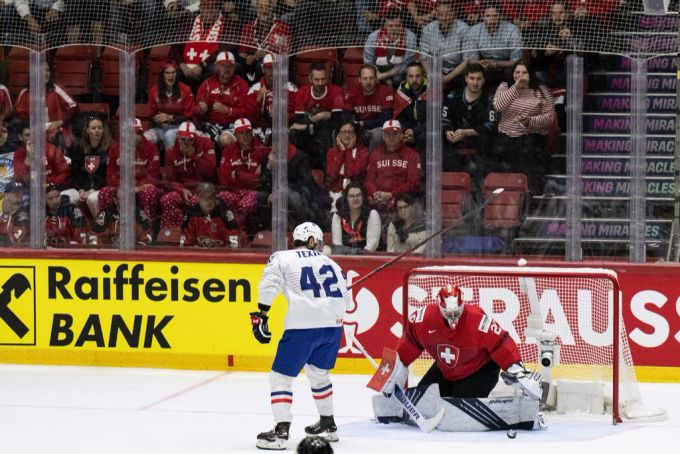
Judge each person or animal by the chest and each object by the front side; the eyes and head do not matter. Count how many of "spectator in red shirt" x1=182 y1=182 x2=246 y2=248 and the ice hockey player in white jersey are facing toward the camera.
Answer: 1

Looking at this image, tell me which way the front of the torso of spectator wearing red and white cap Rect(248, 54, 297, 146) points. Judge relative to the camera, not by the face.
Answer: toward the camera

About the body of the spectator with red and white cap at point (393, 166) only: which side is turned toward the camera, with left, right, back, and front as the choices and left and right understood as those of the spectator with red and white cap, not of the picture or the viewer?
front

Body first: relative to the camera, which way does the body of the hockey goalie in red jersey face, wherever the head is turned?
toward the camera

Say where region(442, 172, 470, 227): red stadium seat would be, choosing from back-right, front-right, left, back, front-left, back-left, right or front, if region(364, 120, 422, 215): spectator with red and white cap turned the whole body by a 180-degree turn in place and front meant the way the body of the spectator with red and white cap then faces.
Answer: right

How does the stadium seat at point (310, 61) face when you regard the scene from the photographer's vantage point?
facing the viewer

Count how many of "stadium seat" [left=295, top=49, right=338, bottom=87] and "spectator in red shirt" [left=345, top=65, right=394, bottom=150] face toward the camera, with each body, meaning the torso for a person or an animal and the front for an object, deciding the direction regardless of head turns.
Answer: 2

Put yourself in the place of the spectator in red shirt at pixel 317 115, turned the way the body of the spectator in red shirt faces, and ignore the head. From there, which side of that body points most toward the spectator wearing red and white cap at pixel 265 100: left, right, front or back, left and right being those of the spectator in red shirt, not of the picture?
right

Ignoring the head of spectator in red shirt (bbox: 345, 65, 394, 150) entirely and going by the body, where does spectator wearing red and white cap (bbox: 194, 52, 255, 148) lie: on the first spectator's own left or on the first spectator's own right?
on the first spectator's own right

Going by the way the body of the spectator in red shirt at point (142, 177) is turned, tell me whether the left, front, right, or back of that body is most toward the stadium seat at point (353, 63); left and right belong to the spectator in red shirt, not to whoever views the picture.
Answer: left

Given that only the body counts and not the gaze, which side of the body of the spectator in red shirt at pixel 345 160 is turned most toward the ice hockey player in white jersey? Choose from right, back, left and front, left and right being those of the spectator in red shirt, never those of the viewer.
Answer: front
